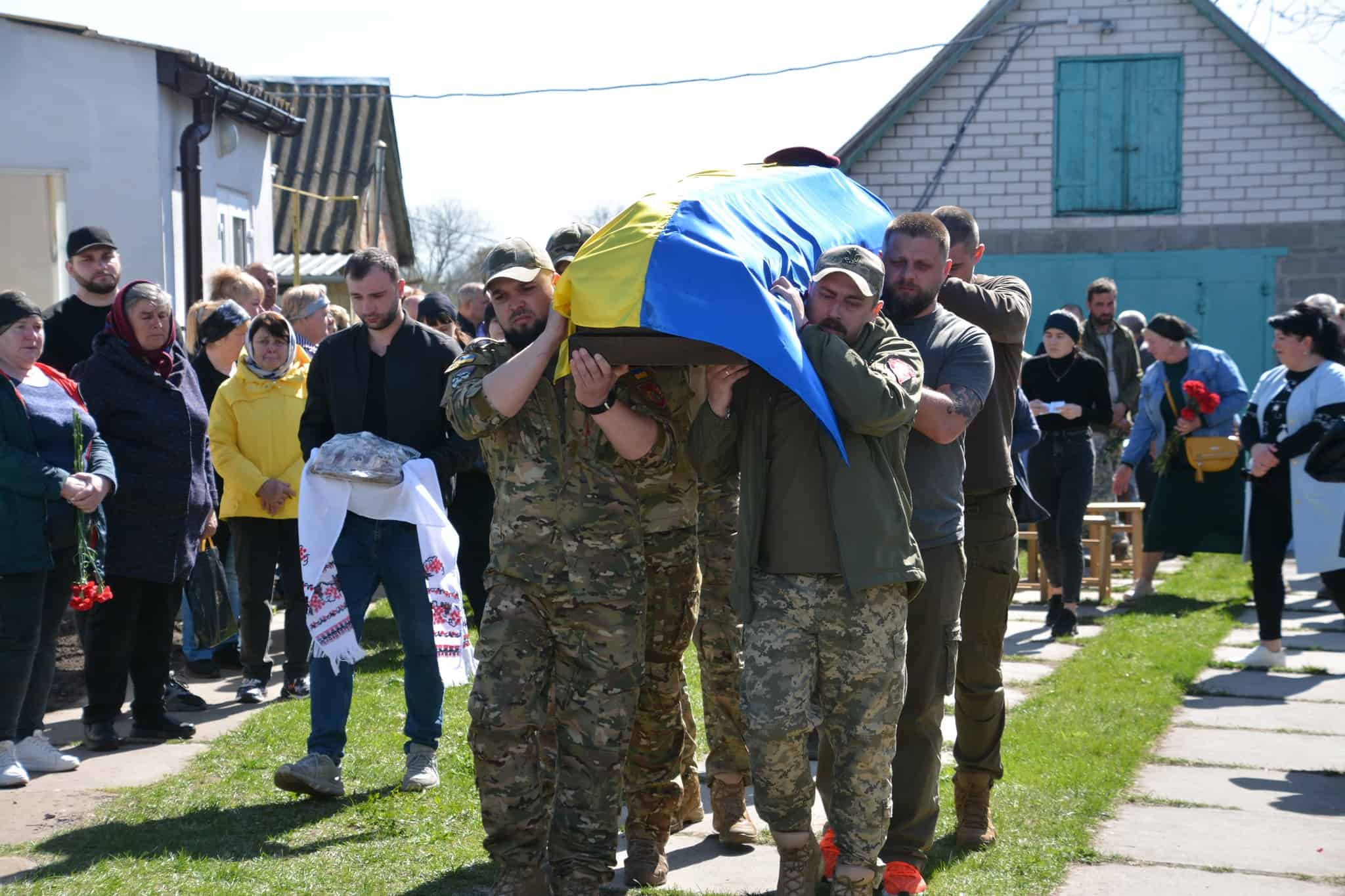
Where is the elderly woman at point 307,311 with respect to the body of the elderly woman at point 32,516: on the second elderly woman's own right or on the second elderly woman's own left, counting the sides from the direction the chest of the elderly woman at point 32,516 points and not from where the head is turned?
on the second elderly woman's own left

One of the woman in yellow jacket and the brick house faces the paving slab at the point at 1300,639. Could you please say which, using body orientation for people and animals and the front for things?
the brick house

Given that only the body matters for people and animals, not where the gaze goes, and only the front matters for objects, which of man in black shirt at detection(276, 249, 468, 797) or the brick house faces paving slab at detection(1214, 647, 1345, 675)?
the brick house

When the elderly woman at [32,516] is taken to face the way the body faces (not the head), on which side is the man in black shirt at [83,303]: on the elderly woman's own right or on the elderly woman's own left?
on the elderly woman's own left

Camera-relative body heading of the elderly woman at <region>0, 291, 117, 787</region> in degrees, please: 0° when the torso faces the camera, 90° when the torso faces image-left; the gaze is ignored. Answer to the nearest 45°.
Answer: approximately 315°

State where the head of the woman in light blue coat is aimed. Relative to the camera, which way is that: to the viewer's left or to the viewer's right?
to the viewer's left
